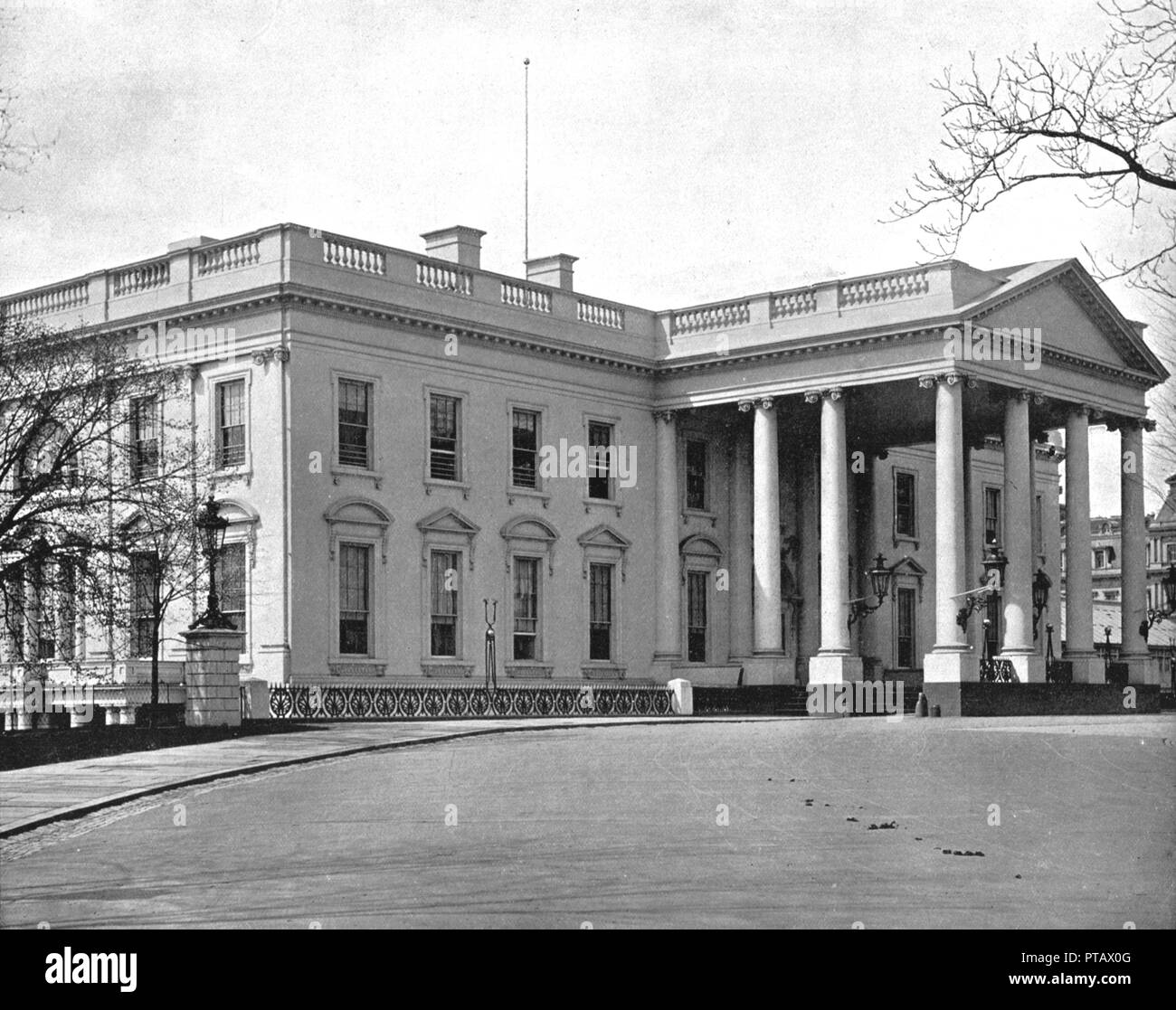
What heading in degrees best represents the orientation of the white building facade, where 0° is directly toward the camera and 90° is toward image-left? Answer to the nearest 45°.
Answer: approximately 315°

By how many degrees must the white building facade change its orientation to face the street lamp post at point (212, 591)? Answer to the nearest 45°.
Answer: approximately 45° to its right

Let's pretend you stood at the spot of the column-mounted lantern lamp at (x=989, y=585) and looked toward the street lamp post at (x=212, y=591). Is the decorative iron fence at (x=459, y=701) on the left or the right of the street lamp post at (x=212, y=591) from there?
right

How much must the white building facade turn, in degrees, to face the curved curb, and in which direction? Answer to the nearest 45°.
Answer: approximately 45° to its right

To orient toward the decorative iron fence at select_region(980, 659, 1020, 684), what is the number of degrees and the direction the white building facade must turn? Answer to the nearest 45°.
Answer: approximately 45° to its left
